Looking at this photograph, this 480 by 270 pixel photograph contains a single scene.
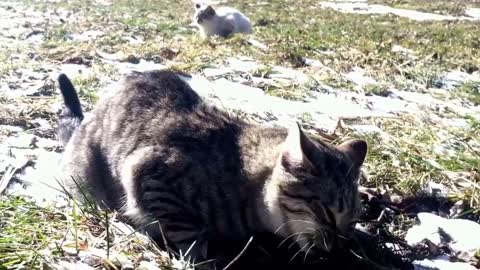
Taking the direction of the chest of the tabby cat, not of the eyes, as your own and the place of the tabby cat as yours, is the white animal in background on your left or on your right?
on your left

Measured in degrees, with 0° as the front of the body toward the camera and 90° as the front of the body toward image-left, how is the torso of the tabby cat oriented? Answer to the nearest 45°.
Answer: approximately 315°
